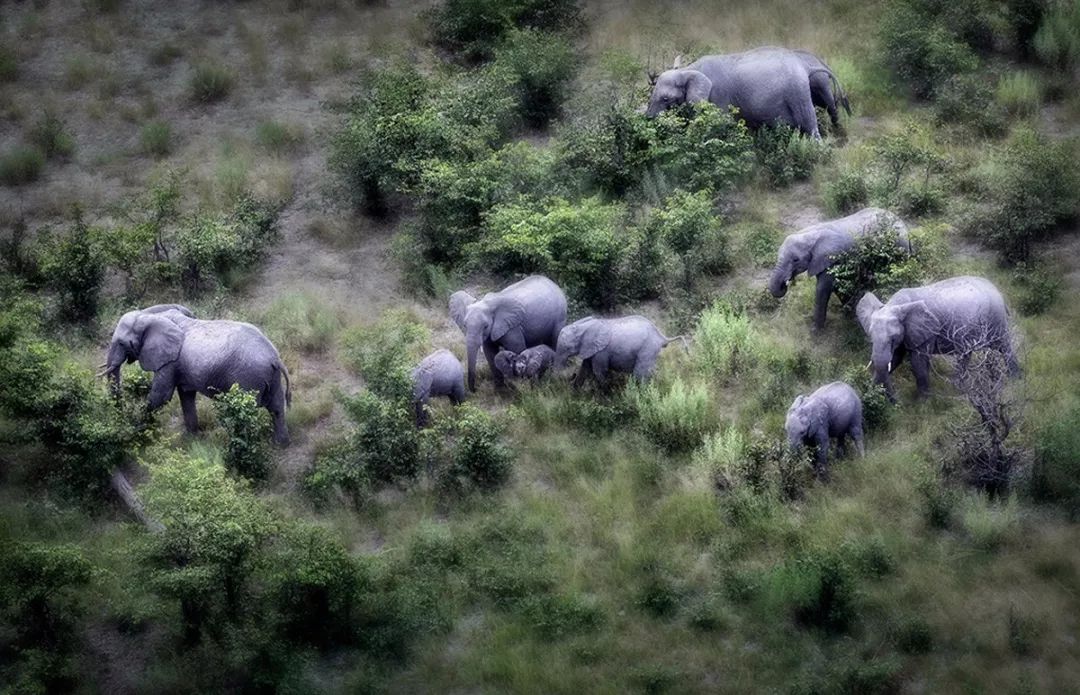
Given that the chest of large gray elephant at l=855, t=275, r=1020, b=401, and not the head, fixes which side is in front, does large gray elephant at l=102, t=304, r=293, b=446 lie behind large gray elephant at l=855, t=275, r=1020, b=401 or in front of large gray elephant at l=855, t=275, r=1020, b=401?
in front

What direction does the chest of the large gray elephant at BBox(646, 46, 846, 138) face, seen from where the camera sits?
to the viewer's left

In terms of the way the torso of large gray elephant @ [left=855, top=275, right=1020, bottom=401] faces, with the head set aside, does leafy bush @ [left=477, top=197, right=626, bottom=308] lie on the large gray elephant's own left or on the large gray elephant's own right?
on the large gray elephant's own right

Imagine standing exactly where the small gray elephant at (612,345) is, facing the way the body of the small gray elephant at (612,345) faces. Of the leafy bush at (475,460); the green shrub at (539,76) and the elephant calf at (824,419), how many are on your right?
1

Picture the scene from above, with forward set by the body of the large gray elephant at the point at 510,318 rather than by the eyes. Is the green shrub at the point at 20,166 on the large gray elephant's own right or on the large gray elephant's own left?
on the large gray elephant's own right

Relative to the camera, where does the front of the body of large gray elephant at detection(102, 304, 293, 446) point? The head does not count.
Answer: to the viewer's left

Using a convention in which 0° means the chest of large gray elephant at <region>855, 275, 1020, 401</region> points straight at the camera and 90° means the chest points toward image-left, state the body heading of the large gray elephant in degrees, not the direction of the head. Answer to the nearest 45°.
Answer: approximately 45°

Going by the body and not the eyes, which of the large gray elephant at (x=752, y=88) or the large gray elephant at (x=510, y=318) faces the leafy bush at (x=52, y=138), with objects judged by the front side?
the large gray elephant at (x=752, y=88)

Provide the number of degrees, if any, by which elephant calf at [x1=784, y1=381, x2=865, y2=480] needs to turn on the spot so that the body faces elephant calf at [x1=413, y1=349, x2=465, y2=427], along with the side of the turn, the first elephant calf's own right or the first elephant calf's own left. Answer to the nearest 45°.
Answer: approximately 45° to the first elephant calf's own right

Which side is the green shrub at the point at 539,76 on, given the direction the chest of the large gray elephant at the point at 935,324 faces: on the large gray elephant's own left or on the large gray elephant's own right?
on the large gray elephant's own right

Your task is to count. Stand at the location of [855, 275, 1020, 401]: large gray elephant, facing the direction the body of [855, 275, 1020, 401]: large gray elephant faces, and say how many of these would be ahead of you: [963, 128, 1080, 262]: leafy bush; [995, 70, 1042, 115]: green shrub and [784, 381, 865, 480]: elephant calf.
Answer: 1

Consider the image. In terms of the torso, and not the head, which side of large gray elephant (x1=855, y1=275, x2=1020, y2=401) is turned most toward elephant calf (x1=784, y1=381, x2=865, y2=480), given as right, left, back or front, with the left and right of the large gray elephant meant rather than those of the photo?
front

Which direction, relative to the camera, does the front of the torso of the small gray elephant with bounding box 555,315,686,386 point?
to the viewer's left

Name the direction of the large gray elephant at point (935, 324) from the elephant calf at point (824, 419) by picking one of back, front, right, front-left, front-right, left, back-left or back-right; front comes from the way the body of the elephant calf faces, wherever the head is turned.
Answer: back

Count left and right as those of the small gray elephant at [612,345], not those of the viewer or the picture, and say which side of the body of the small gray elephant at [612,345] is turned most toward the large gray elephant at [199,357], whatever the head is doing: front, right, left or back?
front

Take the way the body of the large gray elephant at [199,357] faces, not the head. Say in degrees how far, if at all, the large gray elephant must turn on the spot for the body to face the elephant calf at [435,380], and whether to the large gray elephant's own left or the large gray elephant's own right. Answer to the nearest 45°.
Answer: approximately 180°

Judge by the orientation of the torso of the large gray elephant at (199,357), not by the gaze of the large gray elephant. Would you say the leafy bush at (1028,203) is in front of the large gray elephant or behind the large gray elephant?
behind
